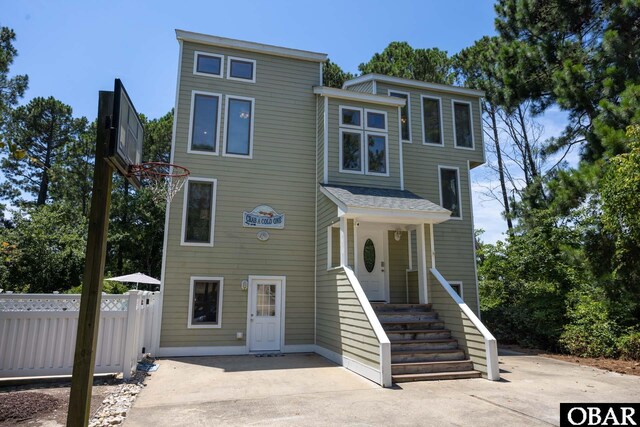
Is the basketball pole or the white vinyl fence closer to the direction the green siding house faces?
the basketball pole

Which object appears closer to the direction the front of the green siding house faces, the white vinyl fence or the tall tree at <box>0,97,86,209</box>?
the white vinyl fence

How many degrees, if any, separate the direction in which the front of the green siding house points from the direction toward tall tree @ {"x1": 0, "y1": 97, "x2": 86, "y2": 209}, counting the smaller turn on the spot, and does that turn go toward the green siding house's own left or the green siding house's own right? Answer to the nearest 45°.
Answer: approximately 135° to the green siding house's own right

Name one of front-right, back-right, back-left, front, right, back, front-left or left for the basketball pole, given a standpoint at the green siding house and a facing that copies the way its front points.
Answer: front

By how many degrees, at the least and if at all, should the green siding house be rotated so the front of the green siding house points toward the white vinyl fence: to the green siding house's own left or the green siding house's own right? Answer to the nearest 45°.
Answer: approximately 45° to the green siding house's own right

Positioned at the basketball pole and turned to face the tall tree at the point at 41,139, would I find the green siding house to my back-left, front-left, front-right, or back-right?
front-right

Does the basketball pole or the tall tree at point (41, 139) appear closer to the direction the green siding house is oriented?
the basketball pole

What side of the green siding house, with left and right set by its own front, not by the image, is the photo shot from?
front
